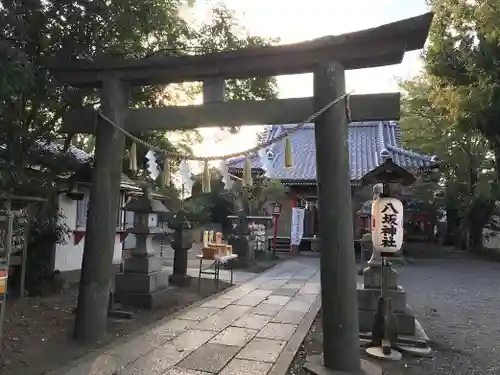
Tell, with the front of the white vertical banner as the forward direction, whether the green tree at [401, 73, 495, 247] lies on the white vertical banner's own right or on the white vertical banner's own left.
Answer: on the white vertical banner's own left

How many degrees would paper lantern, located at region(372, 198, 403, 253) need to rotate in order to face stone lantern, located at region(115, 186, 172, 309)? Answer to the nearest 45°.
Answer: approximately 90° to its right

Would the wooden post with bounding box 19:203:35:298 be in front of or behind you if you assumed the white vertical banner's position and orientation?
in front

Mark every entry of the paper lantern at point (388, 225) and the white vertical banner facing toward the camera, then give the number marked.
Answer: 2

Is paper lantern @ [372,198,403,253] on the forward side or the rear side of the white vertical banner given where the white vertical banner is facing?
on the forward side

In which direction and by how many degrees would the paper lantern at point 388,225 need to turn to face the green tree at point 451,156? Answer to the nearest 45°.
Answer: approximately 180°

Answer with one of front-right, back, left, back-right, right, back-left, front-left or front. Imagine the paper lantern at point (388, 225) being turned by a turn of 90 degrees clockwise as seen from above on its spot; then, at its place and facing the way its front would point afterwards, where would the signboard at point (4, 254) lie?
front-left

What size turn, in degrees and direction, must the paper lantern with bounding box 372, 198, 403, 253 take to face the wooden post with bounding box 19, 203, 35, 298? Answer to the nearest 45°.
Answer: approximately 90° to its right

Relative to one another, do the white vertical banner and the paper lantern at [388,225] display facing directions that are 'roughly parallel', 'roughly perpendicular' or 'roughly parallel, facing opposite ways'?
roughly parallel

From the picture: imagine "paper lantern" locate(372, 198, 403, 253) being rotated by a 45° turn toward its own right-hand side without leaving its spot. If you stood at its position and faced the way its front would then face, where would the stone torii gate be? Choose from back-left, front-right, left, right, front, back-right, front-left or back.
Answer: front

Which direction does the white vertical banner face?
toward the camera

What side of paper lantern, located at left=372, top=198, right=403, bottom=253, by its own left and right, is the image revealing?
front

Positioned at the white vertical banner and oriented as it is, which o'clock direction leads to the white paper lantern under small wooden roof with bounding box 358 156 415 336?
The white paper lantern under small wooden roof is roughly at 12 o'clock from the white vertical banner.
